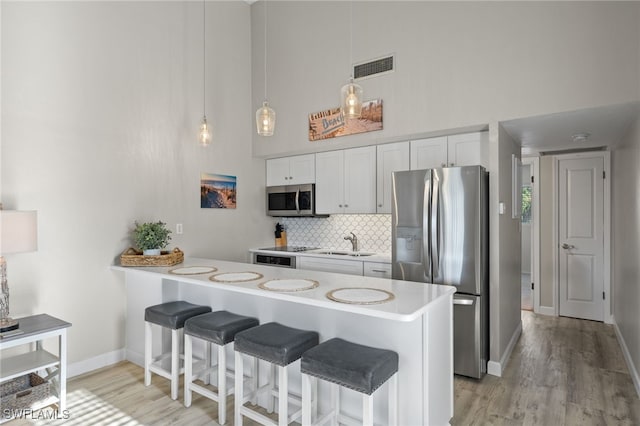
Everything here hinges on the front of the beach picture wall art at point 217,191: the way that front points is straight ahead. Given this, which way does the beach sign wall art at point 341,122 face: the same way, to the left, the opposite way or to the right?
to the right

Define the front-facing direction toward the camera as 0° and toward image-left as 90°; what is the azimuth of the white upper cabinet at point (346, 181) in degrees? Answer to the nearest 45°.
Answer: approximately 45°

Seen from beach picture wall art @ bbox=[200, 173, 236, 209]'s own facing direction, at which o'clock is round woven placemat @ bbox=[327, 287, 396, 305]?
The round woven placemat is roughly at 1 o'clock from the beach picture wall art.

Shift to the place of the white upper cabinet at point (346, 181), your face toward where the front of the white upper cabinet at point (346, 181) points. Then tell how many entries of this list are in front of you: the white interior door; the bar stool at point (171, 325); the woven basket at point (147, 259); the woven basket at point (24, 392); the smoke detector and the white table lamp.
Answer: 4
